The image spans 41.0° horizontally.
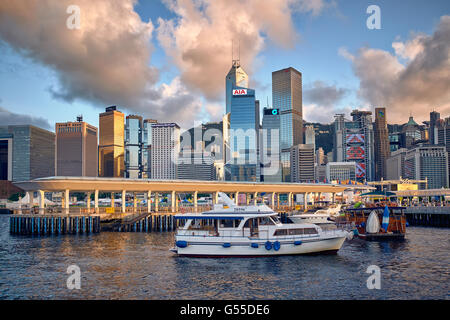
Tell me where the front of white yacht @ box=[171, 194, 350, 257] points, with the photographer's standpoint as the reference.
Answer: facing to the right of the viewer
